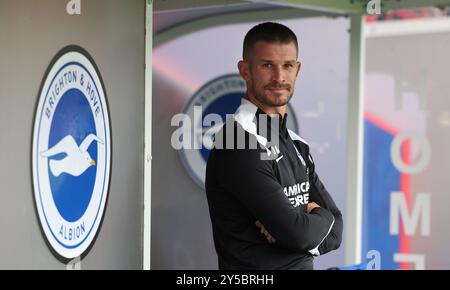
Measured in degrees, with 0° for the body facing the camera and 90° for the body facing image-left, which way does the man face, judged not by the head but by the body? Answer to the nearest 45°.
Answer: approximately 315°

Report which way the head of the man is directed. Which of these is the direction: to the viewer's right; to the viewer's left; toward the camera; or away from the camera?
toward the camera
